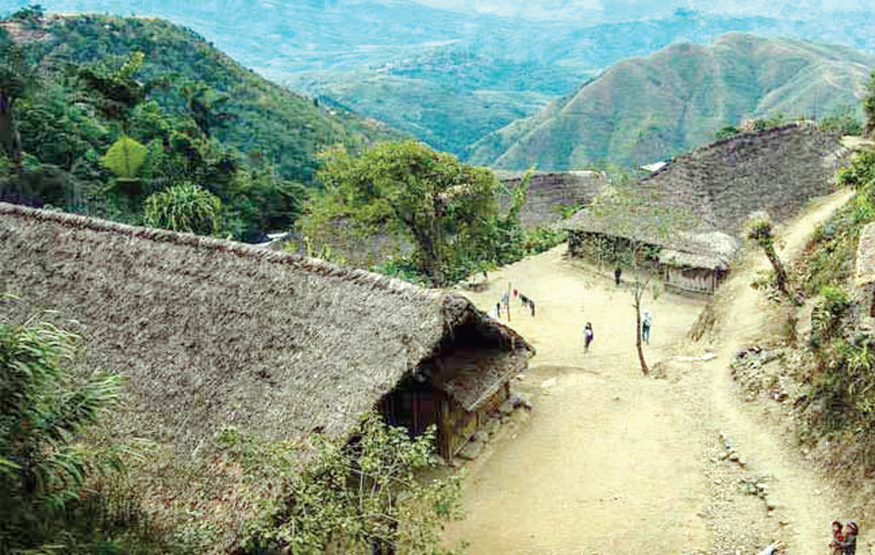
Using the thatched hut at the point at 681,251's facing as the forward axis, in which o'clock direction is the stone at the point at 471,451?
The stone is roughly at 11 o'clock from the thatched hut.

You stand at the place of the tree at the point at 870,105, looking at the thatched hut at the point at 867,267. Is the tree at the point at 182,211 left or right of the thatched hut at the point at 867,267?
right

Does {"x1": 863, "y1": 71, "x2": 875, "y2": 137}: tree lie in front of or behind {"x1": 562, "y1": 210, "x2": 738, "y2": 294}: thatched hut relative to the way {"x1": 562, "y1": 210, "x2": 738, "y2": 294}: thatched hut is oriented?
behind

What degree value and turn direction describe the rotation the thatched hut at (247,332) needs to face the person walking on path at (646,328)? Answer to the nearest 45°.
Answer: approximately 90° to its left

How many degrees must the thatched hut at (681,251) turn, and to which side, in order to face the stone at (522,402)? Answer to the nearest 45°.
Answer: approximately 45° to its left

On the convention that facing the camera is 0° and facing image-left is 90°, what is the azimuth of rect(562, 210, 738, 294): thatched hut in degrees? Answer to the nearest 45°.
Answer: approximately 45°

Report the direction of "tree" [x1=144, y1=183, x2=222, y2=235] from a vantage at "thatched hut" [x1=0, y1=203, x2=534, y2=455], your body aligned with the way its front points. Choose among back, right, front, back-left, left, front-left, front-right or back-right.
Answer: back-left

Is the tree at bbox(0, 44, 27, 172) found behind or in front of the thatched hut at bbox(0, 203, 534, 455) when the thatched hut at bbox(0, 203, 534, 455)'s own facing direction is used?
behind

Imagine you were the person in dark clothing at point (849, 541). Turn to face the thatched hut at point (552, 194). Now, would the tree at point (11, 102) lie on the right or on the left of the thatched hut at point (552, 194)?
left
